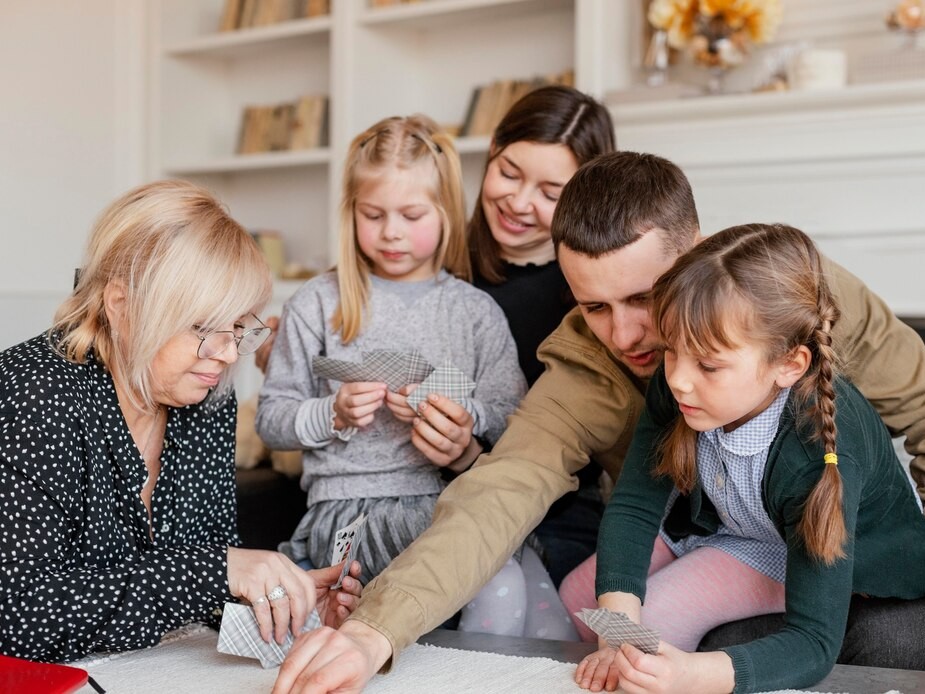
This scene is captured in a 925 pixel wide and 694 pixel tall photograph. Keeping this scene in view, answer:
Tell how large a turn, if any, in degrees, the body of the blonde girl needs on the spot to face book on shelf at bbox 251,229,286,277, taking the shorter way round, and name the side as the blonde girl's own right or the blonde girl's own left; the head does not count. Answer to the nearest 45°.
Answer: approximately 180°

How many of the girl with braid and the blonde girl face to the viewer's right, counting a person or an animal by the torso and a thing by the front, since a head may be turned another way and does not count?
0

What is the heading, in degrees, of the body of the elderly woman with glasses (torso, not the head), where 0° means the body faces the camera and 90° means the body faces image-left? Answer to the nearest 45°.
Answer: approximately 315°

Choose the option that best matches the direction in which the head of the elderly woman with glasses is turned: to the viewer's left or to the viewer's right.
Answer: to the viewer's right

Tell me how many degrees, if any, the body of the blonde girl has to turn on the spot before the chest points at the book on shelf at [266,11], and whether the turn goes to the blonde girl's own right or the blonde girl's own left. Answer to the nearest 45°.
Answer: approximately 180°

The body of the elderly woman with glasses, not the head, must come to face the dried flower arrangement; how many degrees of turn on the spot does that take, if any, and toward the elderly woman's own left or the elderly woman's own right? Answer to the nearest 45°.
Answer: approximately 90° to the elderly woman's own left

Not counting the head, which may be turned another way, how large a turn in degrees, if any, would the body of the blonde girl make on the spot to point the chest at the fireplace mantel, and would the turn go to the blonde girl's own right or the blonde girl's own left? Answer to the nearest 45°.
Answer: approximately 135° to the blonde girl's own left

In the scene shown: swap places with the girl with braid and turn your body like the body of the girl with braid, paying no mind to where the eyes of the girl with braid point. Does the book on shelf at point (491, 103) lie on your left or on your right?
on your right

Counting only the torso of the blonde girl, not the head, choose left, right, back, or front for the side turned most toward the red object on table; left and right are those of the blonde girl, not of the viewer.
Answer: front

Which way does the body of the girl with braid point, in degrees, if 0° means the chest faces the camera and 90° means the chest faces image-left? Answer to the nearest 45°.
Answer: approximately 45°

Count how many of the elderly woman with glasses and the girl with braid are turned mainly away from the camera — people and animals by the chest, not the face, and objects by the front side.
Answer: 0

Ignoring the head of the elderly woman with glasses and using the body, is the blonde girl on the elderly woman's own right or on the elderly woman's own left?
on the elderly woman's own left

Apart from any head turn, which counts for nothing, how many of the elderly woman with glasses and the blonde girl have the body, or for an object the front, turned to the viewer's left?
0
